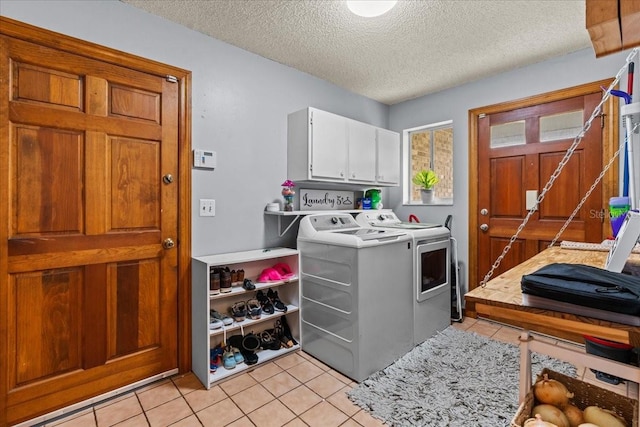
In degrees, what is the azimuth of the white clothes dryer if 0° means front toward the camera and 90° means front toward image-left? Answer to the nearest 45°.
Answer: approximately 315°

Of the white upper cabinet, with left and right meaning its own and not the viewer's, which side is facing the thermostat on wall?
right

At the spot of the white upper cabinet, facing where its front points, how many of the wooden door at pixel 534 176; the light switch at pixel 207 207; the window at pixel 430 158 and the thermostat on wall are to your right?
2

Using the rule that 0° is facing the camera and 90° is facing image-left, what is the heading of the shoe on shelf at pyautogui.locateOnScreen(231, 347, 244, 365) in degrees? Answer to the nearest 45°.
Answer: approximately 315°

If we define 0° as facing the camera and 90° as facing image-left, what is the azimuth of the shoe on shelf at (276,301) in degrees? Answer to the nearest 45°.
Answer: approximately 315°
